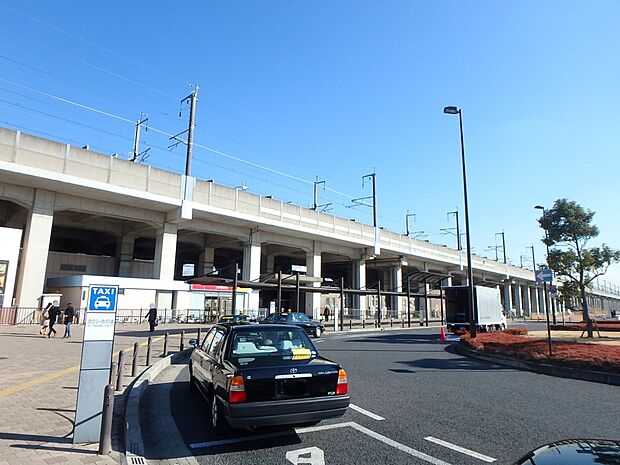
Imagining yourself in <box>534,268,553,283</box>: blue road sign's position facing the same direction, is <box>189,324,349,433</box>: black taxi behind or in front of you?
in front

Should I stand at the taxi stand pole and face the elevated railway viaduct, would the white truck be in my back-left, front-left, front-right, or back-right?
front-right

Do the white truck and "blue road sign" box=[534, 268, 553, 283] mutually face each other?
no

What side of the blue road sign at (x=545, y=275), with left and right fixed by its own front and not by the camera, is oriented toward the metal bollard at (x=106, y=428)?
front

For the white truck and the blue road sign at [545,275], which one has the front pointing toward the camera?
the blue road sign

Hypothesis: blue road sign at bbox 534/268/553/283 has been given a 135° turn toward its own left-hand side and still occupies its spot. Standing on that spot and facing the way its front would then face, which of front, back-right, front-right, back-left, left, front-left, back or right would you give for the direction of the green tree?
front-left

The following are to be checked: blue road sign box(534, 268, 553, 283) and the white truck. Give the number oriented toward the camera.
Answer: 1

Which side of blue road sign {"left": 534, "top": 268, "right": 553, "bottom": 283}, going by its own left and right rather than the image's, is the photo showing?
front
